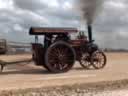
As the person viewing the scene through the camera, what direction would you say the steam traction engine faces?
facing away from the viewer and to the right of the viewer
